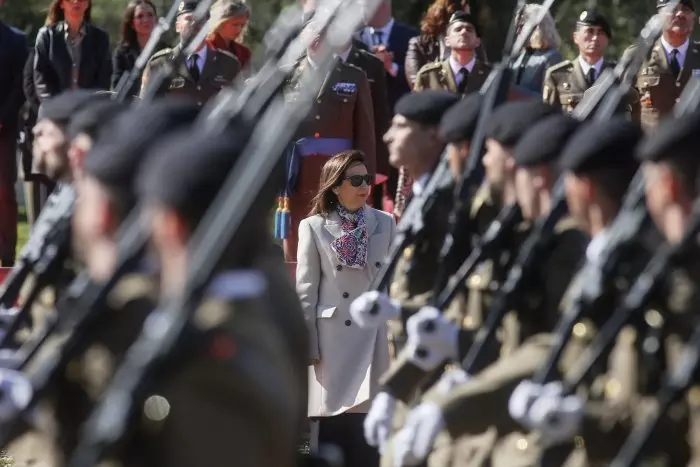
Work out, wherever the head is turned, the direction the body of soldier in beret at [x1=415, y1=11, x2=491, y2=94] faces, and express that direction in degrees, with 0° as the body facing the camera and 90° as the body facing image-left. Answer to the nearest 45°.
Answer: approximately 0°

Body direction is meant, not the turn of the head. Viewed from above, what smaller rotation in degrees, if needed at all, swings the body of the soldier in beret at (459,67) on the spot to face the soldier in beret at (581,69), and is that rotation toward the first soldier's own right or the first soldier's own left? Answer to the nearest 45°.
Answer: approximately 90° to the first soldier's own left

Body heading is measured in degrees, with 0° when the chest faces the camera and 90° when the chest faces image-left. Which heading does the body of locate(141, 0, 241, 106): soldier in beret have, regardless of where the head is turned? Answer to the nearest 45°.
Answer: approximately 0°

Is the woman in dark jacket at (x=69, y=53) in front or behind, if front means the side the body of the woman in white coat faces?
behind

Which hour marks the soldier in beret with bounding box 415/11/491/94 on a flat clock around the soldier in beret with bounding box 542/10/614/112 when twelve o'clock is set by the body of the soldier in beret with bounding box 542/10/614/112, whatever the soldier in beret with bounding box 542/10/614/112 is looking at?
the soldier in beret with bounding box 415/11/491/94 is roughly at 4 o'clock from the soldier in beret with bounding box 542/10/614/112.

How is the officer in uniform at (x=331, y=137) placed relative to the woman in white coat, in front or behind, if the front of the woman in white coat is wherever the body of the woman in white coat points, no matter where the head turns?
behind

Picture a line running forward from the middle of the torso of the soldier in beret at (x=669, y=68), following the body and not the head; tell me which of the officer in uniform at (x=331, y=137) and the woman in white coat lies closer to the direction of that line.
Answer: the woman in white coat

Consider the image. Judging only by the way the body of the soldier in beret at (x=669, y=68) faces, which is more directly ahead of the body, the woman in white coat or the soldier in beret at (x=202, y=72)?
the woman in white coat

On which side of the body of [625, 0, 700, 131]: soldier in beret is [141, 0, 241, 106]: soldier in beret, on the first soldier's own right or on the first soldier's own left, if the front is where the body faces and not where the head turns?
on the first soldier's own right

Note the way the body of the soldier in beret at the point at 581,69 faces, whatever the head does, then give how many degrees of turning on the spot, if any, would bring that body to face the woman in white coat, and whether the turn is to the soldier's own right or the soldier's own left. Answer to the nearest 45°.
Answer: approximately 45° to the soldier's own right

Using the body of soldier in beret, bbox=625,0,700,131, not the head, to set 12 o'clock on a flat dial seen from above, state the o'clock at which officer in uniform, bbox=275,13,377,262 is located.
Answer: The officer in uniform is roughly at 2 o'clock from the soldier in beret.

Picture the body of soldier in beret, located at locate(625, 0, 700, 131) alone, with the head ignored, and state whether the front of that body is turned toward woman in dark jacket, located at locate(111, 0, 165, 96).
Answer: no

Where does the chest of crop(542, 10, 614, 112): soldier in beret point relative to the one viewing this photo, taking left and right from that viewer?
facing the viewer and to the right of the viewer

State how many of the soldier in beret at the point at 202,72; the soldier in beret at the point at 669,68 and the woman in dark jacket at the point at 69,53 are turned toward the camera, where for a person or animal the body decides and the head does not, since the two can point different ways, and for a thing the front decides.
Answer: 3

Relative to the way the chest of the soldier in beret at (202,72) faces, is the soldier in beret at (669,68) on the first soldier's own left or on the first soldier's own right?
on the first soldier's own left

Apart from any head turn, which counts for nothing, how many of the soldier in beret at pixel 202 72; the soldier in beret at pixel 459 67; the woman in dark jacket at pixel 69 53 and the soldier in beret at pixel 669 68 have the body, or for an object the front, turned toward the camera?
4

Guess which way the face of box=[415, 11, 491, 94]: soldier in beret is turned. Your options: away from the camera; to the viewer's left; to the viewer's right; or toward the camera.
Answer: toward the camera

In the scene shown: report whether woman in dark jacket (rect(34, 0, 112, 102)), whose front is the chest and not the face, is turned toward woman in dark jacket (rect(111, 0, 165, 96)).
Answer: no

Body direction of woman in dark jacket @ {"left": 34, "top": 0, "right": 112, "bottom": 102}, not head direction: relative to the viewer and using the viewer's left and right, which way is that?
facing the viewer
